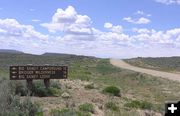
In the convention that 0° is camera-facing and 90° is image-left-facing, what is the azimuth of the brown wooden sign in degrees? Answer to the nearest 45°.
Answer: approximately 0°
